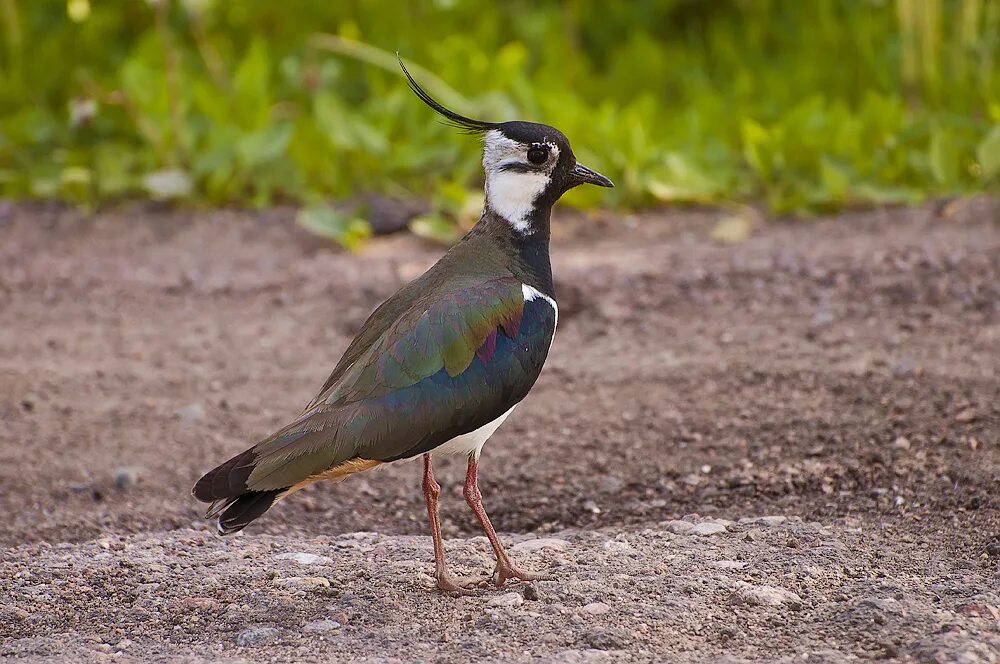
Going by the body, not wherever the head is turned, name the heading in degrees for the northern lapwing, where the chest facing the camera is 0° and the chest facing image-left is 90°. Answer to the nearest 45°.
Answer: approximately 270°

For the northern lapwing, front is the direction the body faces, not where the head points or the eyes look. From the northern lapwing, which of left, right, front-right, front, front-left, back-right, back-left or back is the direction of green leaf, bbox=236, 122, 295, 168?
left

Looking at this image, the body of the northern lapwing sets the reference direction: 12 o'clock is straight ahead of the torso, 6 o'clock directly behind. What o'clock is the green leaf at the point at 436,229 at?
The green leaf is roughly at 9 o'clock from the northern lapwing.

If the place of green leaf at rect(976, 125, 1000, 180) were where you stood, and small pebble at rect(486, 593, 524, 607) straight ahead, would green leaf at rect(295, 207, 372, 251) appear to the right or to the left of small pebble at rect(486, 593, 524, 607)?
right

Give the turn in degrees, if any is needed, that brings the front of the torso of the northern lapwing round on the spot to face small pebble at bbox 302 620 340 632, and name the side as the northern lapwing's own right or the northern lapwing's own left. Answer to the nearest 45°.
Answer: approximately 135° to the northern lapwing's own right

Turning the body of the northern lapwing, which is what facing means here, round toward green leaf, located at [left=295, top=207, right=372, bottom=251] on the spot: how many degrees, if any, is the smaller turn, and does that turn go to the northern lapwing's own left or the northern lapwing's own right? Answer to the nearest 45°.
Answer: approximately 90° to the northern lapwing's own left

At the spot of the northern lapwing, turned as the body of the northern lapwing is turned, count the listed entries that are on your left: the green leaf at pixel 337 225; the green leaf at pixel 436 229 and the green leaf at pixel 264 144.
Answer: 3

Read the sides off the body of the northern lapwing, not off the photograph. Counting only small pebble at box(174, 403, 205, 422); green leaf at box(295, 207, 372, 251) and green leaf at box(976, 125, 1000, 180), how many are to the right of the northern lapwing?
0

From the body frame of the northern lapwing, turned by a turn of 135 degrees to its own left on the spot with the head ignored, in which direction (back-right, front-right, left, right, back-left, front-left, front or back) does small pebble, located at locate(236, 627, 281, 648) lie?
left

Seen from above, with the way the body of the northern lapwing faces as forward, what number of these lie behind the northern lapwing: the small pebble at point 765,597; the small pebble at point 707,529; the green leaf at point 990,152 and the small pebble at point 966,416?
0

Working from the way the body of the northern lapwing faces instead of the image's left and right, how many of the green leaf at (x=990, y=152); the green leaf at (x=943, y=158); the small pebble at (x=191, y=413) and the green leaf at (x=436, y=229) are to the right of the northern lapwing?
0

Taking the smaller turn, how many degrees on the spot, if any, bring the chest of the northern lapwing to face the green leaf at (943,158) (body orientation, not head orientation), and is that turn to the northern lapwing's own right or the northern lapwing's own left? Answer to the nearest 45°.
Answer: approximately 45° to the northern lapwing's own left

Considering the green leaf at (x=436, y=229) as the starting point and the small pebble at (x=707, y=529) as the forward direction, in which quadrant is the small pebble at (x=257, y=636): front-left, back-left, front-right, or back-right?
front-right
